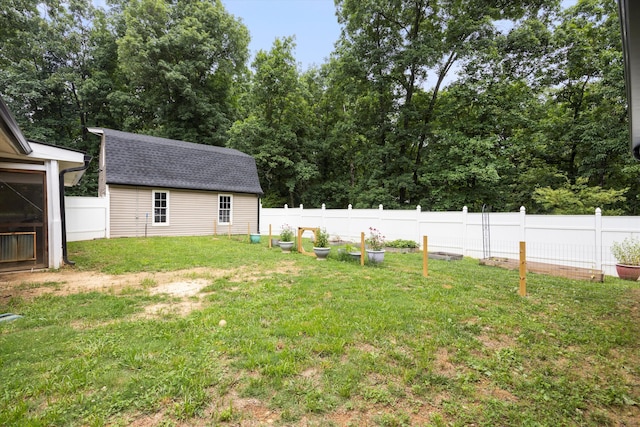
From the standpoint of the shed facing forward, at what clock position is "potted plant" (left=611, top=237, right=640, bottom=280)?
The potted plant is roughly at 11 o'clock from the shed.

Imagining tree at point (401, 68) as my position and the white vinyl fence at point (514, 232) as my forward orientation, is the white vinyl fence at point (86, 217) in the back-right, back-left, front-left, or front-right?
front-right

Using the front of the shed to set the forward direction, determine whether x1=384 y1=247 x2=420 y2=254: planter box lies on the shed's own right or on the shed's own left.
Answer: on the shed's own left

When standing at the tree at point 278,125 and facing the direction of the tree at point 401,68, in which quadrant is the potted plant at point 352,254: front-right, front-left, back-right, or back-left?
front-right

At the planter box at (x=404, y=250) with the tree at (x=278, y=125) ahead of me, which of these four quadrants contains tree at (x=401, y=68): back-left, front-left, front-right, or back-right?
front-right

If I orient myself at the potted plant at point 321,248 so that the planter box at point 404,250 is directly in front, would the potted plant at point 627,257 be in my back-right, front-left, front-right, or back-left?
front-right

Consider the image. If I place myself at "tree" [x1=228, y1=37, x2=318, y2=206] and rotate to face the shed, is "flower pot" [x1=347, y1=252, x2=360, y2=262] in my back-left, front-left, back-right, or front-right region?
front-left

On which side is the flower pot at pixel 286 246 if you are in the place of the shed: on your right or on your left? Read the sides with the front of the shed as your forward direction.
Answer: on your left

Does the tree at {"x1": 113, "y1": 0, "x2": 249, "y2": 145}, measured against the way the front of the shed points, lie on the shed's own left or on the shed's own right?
on the shed's own right

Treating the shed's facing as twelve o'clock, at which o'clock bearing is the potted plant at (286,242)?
The potted plant is roughly at 11 o'clock from the shed.

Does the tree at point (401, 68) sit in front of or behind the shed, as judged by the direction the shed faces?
behind
